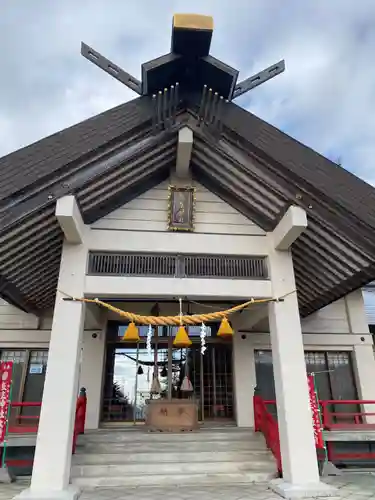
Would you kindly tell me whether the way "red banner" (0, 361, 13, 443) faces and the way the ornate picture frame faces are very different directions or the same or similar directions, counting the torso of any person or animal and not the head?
same or similar directions

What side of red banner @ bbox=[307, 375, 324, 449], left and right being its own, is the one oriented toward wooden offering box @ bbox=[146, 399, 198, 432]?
right

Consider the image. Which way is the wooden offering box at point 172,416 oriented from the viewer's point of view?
toward the camera

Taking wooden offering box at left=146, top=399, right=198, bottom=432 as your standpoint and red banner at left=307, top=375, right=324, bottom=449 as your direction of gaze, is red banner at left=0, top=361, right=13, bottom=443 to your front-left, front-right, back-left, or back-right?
back-right

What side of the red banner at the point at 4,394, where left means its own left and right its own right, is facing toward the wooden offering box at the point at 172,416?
left

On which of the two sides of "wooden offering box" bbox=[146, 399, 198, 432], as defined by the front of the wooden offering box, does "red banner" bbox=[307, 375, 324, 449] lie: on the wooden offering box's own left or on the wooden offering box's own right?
on the wooden offering box's own left

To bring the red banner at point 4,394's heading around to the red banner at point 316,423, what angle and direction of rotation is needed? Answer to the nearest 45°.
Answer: approximately 90° to its left

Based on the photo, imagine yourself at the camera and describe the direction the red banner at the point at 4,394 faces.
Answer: facing the viewer

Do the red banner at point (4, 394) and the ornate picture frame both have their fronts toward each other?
no

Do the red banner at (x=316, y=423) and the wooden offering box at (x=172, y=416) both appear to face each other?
no

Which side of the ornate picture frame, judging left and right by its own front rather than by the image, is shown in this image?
front

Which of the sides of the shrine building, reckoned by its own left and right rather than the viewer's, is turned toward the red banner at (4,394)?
right
